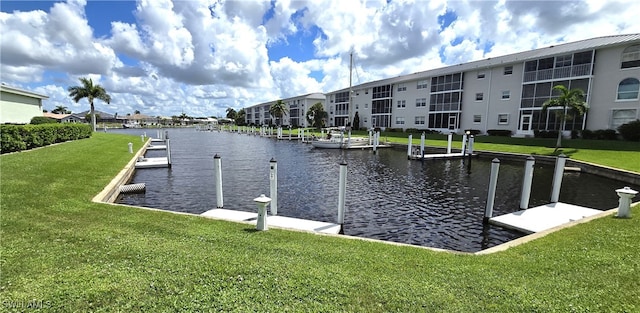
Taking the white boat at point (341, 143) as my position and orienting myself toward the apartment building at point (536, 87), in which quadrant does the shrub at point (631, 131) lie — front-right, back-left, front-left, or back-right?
front-right

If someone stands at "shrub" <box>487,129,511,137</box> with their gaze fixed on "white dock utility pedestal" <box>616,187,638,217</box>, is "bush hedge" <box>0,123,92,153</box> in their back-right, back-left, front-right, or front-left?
front-right

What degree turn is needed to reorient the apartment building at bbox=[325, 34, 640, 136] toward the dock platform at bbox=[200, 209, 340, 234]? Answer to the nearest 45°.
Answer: approximately 45° to its left

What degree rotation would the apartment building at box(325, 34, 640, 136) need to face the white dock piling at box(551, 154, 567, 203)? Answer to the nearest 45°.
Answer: approximately 45° to its left

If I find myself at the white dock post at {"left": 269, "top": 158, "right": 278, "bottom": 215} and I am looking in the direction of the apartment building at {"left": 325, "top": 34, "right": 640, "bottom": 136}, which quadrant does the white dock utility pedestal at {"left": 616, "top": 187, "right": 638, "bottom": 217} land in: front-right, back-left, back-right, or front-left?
front-right

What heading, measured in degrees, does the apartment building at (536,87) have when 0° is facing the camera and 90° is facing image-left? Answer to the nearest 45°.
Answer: approximately 45°

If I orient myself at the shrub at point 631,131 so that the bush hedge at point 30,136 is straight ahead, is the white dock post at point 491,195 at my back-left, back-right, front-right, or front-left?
front-left

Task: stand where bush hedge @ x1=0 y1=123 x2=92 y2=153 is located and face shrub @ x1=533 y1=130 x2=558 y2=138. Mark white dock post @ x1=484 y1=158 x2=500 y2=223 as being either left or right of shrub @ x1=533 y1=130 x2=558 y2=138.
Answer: right

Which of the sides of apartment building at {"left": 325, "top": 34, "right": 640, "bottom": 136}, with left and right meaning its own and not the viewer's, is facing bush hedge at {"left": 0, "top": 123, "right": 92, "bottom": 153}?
front

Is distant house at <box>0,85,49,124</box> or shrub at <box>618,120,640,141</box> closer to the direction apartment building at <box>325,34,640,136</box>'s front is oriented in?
the distant house

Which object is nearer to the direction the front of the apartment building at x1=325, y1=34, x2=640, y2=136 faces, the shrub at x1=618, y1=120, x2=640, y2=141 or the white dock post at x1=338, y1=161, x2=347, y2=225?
the white dock post

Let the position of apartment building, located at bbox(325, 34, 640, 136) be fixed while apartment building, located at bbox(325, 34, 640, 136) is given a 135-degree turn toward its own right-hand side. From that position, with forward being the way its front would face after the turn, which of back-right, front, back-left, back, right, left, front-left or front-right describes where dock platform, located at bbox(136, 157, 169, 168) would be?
back-left
